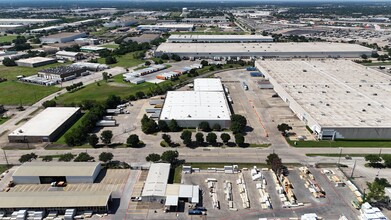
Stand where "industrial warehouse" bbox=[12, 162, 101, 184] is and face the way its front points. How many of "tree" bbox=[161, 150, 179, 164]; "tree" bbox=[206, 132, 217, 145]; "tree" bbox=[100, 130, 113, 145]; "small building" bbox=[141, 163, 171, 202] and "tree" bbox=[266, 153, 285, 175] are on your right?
0

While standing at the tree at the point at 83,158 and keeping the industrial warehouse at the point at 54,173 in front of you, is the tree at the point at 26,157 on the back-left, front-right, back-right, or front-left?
front-right

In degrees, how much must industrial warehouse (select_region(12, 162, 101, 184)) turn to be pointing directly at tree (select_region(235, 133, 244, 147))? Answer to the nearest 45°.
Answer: approximately 90° to its left

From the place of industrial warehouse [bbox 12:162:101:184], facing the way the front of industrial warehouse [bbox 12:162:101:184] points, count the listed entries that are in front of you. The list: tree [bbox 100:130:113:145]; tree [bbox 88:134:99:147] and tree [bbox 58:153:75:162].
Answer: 0

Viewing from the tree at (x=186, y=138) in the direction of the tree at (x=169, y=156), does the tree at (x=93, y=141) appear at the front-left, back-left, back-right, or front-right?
front-right

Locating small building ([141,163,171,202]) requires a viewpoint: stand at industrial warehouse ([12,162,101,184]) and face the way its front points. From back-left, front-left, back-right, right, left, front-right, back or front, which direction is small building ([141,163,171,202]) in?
front-left

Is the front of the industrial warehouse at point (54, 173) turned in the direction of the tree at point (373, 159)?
no

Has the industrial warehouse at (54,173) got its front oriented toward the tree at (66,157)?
no

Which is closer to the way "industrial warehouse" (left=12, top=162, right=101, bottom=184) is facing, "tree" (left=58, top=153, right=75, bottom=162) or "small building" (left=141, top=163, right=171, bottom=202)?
the small building

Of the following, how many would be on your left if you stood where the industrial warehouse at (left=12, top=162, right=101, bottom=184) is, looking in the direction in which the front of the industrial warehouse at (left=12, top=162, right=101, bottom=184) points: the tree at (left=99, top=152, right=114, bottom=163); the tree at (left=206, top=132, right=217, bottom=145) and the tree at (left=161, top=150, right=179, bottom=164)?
3

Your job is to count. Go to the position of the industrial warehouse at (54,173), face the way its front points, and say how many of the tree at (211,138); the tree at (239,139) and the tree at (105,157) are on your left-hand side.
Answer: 3

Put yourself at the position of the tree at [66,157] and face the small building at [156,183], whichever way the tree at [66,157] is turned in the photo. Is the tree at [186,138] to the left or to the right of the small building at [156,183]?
left

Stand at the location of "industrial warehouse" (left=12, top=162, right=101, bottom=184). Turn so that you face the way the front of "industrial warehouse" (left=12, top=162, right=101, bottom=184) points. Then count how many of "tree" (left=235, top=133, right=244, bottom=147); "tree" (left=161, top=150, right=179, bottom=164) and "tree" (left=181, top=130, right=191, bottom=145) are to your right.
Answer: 0

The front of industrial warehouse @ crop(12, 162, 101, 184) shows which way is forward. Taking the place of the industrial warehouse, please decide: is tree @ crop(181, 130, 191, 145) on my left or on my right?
on my left

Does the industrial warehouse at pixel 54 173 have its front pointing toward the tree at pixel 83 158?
no

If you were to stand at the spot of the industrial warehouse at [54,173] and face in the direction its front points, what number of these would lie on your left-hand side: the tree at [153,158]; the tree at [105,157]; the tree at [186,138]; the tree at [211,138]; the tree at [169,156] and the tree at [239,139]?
6

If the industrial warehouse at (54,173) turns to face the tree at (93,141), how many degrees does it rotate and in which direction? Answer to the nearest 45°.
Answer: approximately 135° to its left

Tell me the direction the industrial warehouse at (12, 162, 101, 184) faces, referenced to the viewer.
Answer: facing the viewer

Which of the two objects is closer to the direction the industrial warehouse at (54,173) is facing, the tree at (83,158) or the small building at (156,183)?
the small building
